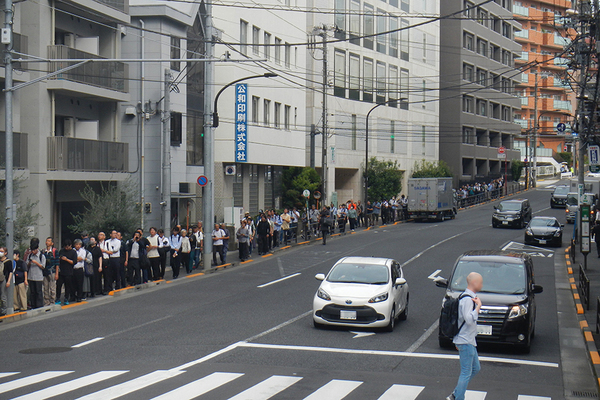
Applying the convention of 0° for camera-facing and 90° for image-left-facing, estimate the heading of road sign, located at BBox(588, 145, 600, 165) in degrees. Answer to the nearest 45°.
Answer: approximately 0°

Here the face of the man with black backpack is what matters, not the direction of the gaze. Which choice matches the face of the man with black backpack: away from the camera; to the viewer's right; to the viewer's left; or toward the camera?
to the viewer's right

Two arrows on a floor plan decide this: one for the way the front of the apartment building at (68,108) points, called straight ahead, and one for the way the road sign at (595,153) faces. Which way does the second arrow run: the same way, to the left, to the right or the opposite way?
to the right

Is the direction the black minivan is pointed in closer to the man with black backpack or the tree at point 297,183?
the man with black backpack

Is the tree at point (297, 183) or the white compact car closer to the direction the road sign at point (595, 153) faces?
the white compact car

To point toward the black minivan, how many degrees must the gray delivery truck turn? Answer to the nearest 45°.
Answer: approximately 135° to its right

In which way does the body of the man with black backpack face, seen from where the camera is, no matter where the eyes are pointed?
to the viewer's right
